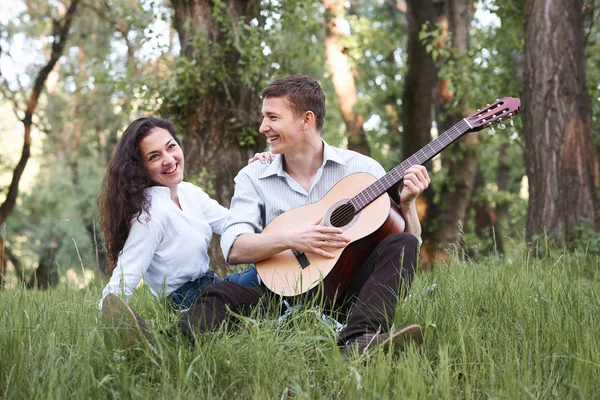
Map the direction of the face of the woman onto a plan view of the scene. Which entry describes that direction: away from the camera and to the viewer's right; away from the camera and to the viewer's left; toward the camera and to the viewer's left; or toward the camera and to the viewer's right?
toward the camera and to the viewer's right

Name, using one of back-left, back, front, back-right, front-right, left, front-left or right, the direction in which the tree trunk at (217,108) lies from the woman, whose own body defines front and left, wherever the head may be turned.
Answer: back-left

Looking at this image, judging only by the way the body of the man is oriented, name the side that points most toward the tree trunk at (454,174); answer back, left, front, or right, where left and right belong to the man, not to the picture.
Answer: back

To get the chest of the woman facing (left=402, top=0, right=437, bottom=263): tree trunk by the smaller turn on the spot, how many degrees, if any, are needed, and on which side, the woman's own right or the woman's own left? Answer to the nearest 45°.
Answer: approximately 90° to the woman's own left

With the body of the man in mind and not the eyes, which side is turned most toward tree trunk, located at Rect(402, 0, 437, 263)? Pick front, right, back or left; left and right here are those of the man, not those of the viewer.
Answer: back

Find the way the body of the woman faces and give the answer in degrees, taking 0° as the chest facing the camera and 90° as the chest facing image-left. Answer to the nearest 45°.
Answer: approximately 315°

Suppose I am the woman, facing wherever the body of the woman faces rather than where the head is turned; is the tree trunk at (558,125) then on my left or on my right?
on my left

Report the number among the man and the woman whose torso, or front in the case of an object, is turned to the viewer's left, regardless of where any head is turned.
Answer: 0

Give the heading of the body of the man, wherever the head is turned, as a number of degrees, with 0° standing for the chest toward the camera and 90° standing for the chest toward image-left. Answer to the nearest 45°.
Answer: approximately 0°

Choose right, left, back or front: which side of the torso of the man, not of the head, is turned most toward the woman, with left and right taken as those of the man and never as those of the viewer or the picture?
right

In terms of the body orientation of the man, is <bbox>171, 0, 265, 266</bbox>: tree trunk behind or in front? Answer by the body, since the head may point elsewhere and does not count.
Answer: behind

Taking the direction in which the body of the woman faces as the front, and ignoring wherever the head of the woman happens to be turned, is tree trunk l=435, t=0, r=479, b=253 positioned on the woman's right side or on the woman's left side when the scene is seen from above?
on the woman's left side

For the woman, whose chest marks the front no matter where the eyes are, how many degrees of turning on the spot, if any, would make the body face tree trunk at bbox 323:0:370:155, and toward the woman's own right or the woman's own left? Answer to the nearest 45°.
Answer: approximately 135° to the woman's own left

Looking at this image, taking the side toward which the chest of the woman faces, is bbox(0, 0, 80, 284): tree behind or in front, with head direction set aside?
behind

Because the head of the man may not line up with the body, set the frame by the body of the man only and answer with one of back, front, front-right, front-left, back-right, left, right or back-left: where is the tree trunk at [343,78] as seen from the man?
back

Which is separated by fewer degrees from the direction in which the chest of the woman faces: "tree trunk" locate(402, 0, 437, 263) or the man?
the man
